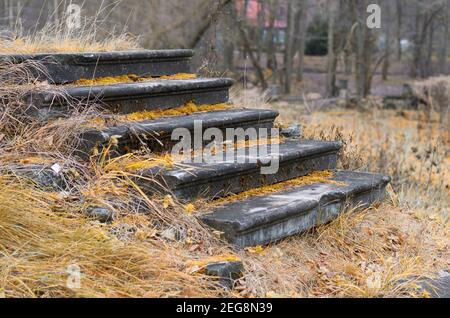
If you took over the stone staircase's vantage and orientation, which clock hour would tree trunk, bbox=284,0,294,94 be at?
The tree trunk is roughly at 8 o'clock from the stone staircase.

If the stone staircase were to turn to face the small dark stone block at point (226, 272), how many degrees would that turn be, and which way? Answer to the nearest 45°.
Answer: approximately 45° to its right

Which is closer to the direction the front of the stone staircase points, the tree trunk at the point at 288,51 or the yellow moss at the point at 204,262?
the yellow moss

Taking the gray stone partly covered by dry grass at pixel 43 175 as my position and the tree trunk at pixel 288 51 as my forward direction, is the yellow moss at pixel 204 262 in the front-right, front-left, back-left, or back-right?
back-right

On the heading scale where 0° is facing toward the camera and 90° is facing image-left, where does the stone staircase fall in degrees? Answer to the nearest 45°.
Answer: approximately 315°

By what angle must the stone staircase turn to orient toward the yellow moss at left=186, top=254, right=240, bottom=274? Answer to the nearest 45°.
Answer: approximately 45° to its right

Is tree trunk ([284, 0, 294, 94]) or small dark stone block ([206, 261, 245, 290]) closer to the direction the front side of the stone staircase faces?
the small dark stone block
